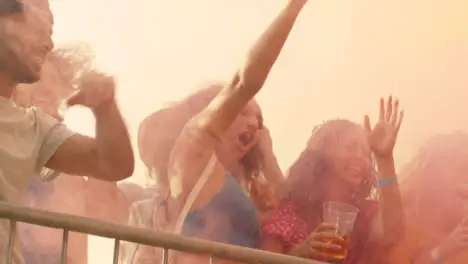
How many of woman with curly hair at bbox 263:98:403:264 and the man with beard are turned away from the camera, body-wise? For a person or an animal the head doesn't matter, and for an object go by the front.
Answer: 0

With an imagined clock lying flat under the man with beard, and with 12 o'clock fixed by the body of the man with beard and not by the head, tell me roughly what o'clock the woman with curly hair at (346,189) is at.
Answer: The woman with curly hair is roughly at 10 o'clock from the man with beard.

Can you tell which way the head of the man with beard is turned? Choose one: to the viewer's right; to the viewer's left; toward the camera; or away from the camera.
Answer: to the viewer's right

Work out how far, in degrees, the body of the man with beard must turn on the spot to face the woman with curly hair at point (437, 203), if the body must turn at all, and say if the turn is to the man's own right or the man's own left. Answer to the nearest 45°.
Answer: approximately 45° to the man's own left

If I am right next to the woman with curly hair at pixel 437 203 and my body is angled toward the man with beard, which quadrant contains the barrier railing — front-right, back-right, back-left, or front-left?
front-left

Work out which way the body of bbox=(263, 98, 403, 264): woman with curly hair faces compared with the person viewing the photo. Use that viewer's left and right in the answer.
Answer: facing the viewer and to the right of the viewer
